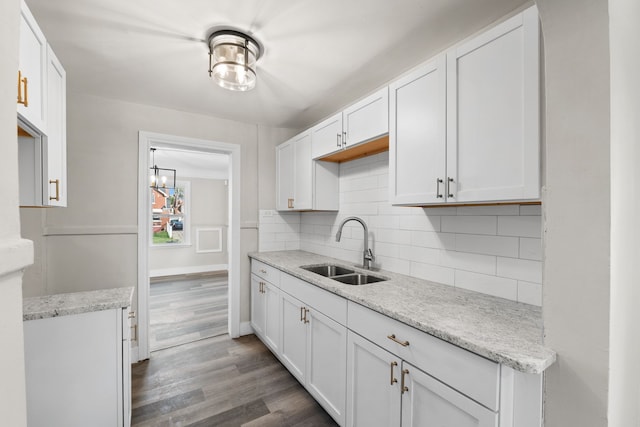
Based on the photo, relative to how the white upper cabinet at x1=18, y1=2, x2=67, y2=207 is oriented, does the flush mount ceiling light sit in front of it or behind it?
in front

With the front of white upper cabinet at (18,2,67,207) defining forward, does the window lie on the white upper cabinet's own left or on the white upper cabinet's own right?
on the white upper cabinet's own left

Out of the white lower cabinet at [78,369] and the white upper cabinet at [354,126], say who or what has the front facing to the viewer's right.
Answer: the white lower cabinet

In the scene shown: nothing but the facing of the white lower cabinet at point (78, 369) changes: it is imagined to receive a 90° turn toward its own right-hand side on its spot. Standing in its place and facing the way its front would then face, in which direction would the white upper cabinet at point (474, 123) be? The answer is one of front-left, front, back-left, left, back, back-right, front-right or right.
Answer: front-left

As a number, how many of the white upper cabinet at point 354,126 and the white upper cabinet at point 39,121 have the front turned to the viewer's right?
1

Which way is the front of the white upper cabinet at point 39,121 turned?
to the viewer's right

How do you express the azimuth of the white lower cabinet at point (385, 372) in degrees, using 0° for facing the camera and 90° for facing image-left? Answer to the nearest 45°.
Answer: approximately 45°

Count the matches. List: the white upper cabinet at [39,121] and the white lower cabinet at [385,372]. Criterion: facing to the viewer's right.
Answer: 1

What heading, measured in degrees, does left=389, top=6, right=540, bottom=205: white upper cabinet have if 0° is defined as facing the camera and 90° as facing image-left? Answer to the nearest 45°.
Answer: approximately 45°

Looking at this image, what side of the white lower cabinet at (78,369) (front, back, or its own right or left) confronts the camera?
right

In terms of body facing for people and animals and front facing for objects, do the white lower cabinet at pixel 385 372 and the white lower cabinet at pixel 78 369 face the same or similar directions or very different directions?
very different directions

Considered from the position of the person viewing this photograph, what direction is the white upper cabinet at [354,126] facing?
facing the viewer and to the left of the viewer

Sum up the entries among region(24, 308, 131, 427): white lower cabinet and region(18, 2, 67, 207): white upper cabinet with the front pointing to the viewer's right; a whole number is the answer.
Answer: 2
